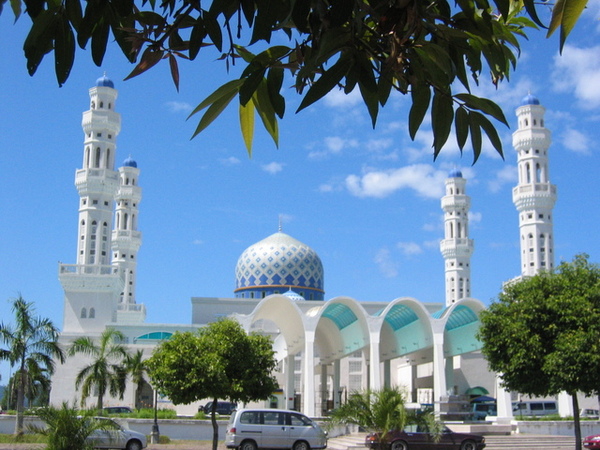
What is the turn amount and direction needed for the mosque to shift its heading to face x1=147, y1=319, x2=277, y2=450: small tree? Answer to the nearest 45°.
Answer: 0° — it already faces it

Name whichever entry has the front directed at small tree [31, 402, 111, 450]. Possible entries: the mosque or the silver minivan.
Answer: the mosque

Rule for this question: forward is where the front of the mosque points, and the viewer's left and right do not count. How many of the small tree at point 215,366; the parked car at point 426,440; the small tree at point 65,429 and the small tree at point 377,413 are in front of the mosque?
4

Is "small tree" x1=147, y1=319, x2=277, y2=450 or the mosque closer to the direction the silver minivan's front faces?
the mosque

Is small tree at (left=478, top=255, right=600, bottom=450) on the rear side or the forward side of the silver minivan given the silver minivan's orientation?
on the forward side

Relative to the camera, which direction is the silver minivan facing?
to the viewer's right

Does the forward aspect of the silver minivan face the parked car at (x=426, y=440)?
yes

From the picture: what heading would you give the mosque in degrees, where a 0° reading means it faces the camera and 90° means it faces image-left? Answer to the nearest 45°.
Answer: approximately 0°

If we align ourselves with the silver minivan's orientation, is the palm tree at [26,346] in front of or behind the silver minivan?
behind

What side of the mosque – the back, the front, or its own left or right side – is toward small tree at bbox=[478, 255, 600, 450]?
front

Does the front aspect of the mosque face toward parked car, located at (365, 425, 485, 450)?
yes

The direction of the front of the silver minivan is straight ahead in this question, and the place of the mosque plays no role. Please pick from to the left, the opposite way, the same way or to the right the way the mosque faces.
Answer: to the right

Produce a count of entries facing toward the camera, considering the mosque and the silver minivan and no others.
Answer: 1
